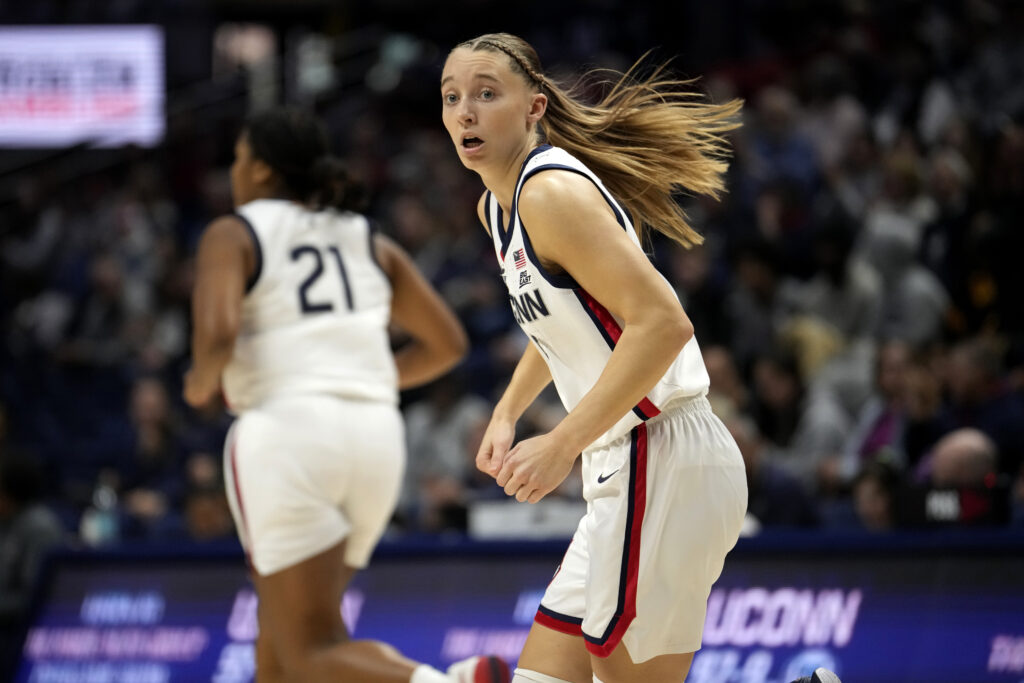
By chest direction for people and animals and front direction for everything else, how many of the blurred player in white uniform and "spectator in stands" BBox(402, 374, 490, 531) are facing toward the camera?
1

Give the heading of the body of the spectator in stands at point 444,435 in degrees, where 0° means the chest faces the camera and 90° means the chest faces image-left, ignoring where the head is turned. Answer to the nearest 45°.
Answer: approximately 0°

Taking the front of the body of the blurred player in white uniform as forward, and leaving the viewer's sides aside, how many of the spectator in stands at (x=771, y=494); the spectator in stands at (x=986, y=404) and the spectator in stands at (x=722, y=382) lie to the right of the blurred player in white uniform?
3

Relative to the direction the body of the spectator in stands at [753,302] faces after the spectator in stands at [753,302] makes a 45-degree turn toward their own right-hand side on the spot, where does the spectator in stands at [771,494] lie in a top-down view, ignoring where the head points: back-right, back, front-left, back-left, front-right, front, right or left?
front-left

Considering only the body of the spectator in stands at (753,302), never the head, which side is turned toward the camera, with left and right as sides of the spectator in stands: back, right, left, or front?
front

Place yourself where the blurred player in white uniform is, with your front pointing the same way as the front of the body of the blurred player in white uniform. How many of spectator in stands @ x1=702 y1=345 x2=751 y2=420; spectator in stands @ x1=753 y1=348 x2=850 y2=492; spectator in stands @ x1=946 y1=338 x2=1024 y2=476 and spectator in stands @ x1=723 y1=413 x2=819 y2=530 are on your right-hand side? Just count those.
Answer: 4

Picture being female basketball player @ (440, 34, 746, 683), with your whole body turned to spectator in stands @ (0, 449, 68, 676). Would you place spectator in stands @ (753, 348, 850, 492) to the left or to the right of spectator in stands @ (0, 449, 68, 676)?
right

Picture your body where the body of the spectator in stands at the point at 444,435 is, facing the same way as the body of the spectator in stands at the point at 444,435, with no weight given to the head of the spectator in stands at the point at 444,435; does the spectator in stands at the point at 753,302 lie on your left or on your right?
on your left

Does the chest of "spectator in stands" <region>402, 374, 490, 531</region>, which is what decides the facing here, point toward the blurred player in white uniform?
yes

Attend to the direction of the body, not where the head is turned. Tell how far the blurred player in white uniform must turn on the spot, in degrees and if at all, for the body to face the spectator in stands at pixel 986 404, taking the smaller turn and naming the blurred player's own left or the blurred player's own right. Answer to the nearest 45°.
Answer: approximately 90° to the blurred player's own right

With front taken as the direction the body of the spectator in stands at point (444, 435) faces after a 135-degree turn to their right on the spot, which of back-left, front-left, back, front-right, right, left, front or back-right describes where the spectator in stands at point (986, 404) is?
back

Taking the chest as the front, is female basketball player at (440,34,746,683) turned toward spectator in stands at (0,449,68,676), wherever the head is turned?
no

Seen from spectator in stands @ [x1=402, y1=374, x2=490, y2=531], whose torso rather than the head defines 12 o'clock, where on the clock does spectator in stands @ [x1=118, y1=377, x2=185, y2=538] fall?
spectator in stands @ [x1=118, y1=377, x2=185, y2=538] is roughly at 3 o'clock from spectator in stands @ [x1=402, y1=374, x2=490, y2=531].

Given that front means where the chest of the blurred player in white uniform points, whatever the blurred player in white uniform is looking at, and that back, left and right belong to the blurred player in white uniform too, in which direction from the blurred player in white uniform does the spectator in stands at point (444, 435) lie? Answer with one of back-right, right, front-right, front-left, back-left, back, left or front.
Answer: front-right

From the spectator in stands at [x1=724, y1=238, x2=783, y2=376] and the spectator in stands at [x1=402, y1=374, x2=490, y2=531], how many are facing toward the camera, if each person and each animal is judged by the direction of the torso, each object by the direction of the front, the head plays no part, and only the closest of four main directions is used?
2

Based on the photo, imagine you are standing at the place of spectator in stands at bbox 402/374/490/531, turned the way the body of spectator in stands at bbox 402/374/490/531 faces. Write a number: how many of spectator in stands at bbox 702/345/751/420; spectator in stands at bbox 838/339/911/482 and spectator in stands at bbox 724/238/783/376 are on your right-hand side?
0
